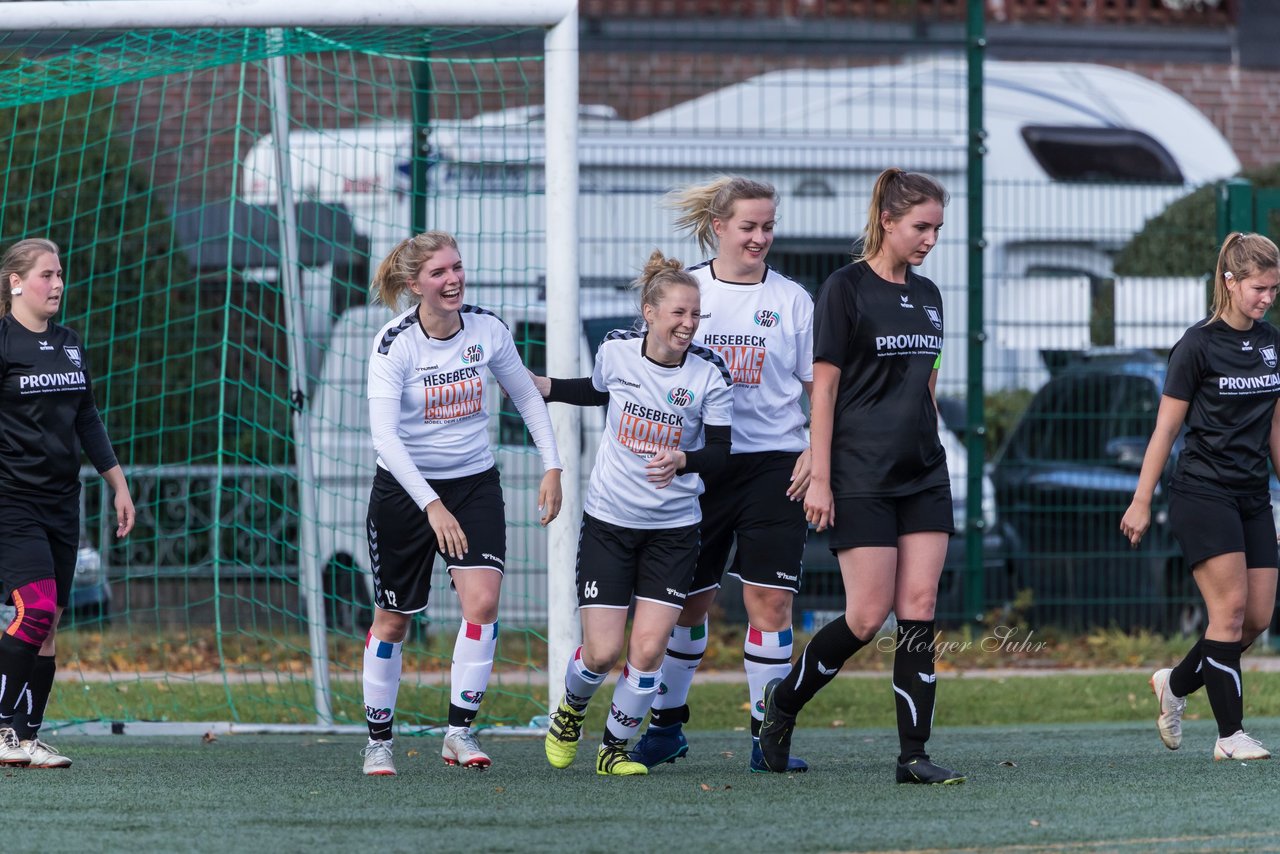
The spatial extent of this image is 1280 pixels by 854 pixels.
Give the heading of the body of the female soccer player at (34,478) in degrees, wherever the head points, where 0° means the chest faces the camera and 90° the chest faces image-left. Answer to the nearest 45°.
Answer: approximately 315°

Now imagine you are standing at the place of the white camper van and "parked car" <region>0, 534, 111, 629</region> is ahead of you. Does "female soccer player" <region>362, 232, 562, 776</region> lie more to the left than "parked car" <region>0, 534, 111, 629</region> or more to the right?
left

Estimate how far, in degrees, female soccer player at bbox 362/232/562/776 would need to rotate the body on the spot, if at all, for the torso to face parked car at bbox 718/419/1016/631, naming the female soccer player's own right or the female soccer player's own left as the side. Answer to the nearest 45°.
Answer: approximately 90° to the female soccer player's own left

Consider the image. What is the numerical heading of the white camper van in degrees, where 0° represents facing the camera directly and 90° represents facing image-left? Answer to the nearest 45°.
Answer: approximately 270°

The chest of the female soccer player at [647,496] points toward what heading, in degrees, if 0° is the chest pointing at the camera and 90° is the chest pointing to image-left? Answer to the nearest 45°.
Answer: approximately 315°
